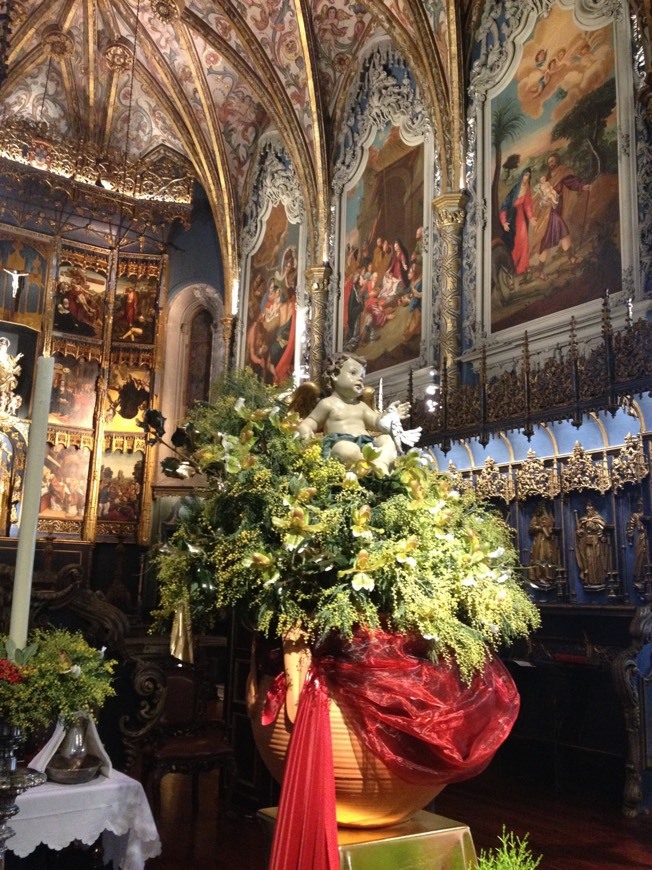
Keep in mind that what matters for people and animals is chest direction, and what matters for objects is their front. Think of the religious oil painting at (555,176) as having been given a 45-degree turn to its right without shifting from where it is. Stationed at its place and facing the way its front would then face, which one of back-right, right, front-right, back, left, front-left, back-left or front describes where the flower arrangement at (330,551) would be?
left

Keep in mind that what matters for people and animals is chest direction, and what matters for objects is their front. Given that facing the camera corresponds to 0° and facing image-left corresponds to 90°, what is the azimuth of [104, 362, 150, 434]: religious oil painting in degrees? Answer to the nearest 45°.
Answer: approximately 0°

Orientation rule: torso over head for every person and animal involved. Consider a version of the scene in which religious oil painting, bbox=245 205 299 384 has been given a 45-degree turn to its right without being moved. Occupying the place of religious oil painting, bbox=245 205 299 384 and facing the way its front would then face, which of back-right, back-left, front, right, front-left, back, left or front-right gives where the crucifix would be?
front

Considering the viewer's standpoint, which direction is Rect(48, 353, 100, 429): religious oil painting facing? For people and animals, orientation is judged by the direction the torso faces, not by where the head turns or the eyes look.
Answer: facing the viewer

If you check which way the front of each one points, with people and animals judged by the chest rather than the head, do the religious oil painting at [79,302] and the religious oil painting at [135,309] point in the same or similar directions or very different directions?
same or similar directions

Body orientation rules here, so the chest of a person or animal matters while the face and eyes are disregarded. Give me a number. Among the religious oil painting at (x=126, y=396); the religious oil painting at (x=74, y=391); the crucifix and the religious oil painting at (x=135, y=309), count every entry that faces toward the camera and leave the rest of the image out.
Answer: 4

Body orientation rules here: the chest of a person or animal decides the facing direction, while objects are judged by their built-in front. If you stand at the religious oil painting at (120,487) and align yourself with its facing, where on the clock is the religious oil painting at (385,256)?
the religious oil painting at (385,256) is roughly at 11 o'clock from the religious oil painting at (120,487).

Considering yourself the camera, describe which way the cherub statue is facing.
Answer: facing the viewer and to the right of the viewer

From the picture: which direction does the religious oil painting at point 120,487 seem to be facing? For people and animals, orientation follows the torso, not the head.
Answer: toward the camera

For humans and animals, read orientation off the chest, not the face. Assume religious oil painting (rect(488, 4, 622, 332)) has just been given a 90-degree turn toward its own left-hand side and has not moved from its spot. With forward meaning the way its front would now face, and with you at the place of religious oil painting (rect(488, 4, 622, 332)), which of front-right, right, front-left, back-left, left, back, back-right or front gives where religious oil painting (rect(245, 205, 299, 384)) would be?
back

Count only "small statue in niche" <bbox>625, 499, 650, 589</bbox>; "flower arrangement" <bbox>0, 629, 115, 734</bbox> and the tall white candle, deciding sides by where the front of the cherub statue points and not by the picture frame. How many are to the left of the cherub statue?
1

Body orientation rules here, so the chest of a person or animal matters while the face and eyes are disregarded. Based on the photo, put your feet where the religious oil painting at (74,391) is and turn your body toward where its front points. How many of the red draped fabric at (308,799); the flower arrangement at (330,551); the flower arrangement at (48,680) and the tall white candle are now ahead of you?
4

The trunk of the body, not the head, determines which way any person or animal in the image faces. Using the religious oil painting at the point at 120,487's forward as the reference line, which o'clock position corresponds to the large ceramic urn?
The large ceramic urn is roughly at 12 o'clock from the religious oil painting.

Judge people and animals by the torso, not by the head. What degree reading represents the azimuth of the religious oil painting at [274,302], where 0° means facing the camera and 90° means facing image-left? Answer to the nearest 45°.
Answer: approximately 45°

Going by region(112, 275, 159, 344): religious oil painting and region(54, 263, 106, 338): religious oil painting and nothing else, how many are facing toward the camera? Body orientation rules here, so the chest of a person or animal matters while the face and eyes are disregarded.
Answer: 2

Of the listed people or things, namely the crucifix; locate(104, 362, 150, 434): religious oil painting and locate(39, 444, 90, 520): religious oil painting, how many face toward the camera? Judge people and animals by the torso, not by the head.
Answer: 3

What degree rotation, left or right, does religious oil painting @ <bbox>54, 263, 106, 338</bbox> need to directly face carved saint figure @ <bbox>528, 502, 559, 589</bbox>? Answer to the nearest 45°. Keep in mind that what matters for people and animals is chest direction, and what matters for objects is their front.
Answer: approximately 45° to its left
